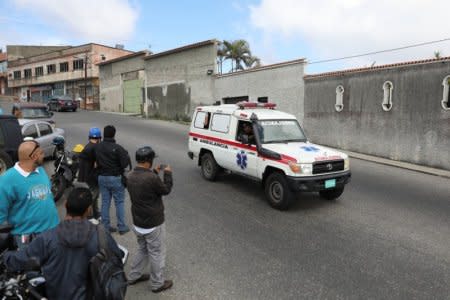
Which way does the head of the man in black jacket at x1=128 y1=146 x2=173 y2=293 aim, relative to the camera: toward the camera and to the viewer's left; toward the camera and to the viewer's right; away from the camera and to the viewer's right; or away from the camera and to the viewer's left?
away from the camera and to the viewer's right

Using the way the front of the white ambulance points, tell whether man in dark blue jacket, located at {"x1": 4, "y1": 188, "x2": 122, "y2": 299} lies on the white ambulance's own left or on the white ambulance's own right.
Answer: on the white ambulance's own right

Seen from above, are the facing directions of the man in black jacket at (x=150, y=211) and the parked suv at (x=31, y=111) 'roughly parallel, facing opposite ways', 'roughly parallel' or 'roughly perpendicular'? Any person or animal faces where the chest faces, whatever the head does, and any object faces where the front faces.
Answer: roughly perpendicular

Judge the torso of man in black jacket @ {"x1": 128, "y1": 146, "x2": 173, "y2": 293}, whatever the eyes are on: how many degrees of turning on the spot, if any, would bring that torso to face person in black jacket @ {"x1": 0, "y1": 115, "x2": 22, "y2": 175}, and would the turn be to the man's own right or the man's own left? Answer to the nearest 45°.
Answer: approximately 90° to the man's own left

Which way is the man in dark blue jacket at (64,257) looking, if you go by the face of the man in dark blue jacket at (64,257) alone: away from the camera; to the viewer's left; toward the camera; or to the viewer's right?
away from the camera

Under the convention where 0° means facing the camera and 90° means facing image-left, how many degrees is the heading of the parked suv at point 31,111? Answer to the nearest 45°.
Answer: approximately 315°

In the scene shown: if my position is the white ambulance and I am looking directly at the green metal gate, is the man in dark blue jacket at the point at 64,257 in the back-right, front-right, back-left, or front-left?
back-left

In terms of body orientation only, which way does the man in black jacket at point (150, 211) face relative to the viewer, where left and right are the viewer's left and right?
facing away from the viewer and to the right of the viewer

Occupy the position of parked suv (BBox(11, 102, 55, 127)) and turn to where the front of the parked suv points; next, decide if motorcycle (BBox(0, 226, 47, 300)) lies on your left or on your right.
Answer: on your right

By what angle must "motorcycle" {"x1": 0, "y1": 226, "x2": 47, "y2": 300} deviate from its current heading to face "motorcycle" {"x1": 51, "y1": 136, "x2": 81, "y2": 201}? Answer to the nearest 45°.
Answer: approximately 90° to its right

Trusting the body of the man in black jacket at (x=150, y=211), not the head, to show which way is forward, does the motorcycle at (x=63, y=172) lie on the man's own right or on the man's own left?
on the man's own left
